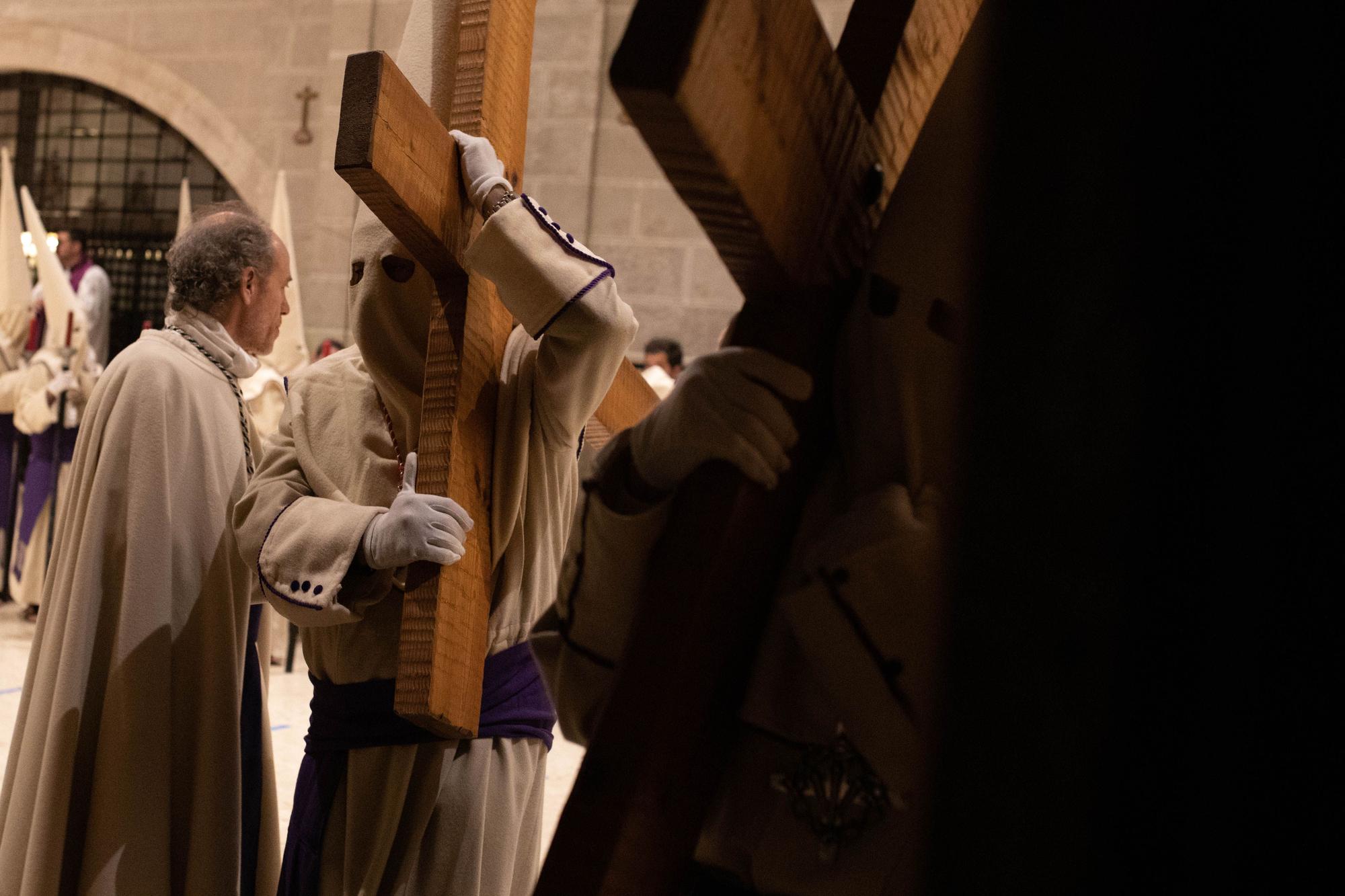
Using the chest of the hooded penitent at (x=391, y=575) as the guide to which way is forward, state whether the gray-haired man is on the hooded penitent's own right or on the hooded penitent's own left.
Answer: on the hooded penitent's own right

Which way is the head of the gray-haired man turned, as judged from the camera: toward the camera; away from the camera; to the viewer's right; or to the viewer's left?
to the viewer's right

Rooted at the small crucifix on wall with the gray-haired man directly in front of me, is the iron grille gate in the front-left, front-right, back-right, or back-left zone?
back-right

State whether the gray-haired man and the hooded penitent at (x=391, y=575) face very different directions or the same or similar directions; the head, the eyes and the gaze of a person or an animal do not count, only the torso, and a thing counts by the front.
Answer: very different directions

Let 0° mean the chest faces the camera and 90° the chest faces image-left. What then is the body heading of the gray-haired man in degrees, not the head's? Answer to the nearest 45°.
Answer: approximately 225°

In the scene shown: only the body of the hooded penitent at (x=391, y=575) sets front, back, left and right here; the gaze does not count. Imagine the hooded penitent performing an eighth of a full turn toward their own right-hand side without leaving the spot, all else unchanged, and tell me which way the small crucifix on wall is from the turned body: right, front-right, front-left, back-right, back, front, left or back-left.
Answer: right

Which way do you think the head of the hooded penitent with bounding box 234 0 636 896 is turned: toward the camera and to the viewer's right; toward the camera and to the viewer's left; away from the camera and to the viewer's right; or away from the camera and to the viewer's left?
toward the camera and to the viewer's left
